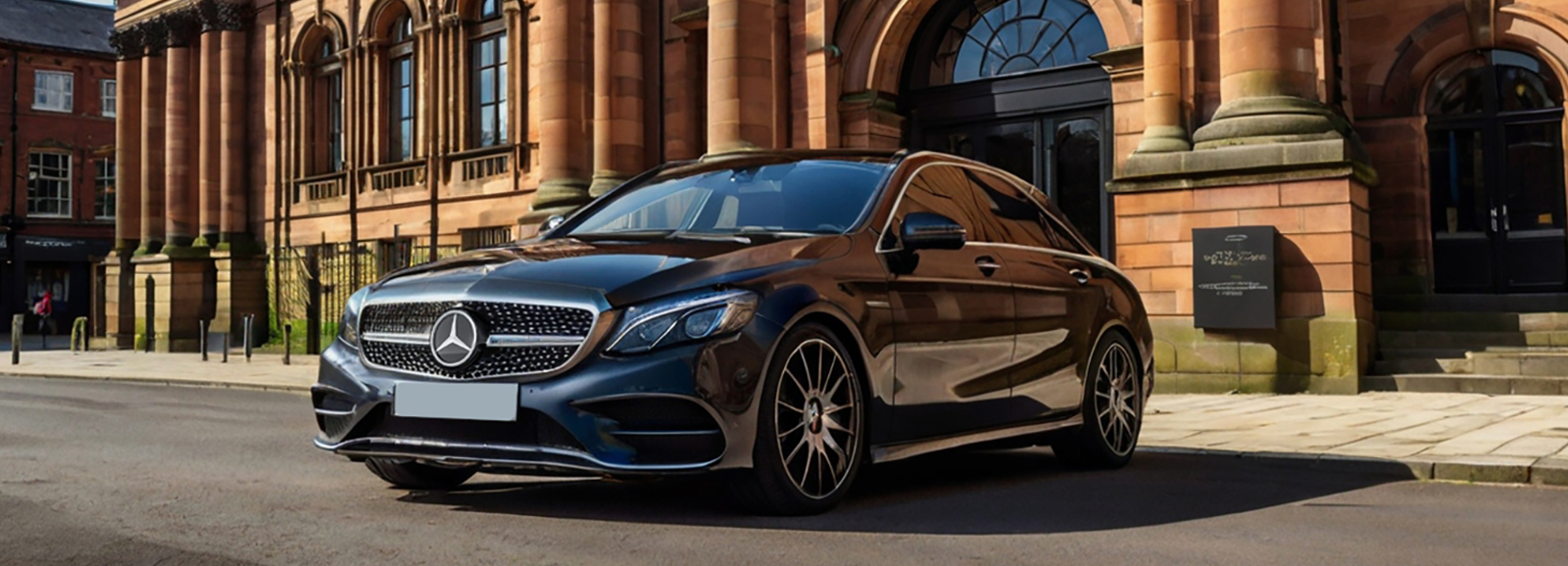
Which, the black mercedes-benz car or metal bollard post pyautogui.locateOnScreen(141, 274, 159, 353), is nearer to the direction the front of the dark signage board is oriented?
the black mercedes-benz car

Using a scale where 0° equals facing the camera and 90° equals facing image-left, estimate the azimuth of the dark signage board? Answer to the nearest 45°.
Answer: approximately 0°

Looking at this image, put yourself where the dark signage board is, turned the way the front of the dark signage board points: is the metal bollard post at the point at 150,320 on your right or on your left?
on your right

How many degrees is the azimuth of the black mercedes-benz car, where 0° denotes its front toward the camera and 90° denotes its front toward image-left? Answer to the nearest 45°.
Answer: approximately 45°

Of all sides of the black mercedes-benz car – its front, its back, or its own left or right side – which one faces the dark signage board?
back

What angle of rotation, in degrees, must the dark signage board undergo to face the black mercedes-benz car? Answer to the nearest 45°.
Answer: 0° — it already faces it

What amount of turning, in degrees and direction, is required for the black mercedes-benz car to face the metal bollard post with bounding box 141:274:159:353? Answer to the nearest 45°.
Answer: approximately 90° to its right
